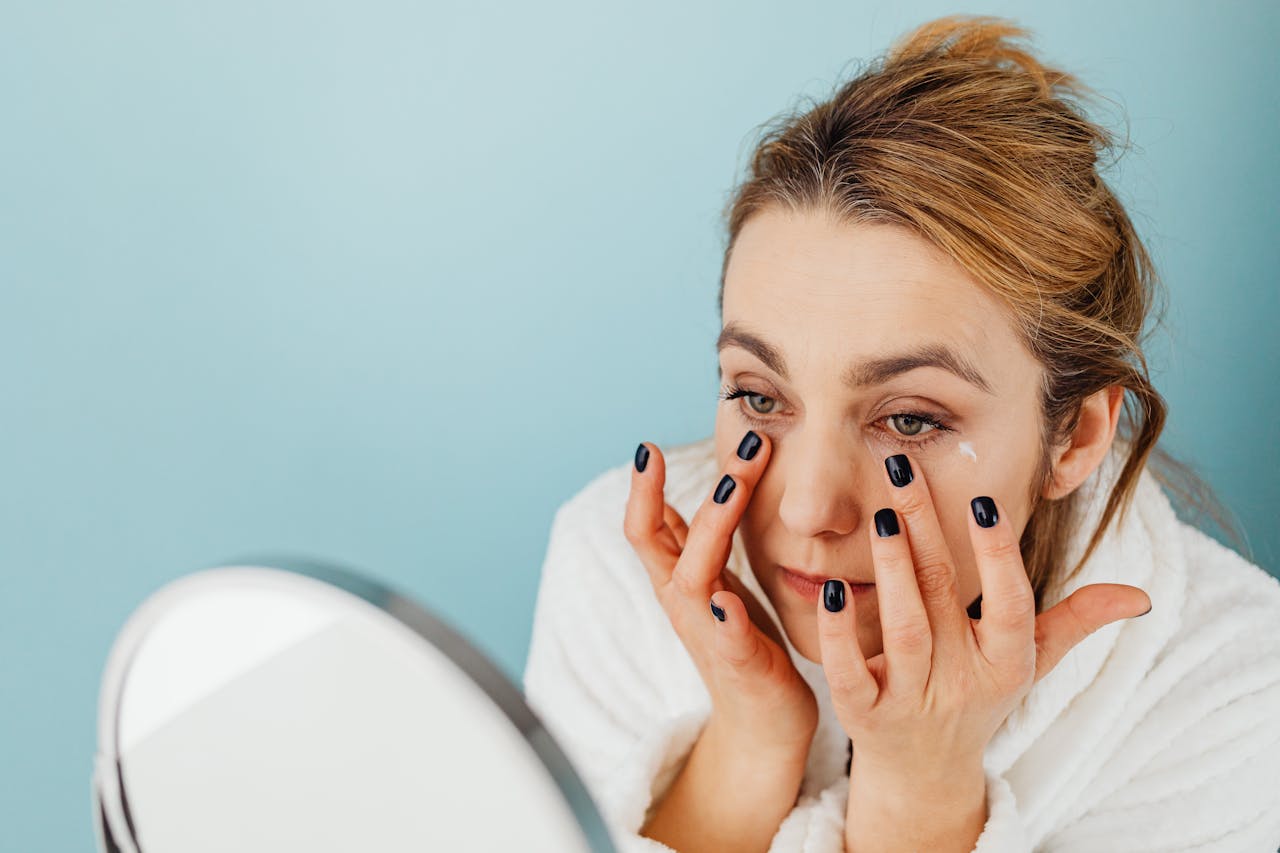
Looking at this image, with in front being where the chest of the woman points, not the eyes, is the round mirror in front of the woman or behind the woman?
in front

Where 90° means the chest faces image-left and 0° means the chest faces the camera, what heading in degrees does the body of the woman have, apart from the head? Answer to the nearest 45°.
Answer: approximately 45°

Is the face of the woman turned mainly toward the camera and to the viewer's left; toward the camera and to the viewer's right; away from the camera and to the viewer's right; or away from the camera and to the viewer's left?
toward the camera and to the viewer's left
